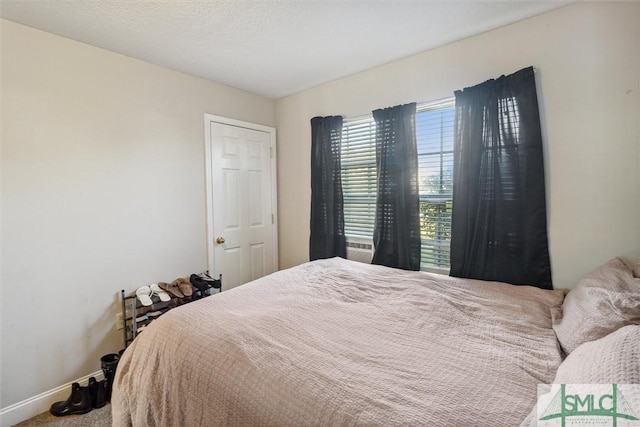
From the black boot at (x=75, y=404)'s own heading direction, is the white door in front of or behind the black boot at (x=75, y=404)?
behind

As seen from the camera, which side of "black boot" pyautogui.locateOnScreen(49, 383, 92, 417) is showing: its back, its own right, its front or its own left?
left

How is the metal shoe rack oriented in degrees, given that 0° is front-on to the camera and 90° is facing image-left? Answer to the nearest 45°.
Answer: approximately 315°

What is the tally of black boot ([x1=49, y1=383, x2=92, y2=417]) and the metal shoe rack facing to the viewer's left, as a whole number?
1

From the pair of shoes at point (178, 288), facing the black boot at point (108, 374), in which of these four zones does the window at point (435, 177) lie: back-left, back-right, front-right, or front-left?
back-left

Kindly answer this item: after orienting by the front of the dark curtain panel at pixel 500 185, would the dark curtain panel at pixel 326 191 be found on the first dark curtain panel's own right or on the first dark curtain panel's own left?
on the first dark curtain panel's own right

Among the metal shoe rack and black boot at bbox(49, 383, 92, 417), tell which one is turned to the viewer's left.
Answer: the black boot
